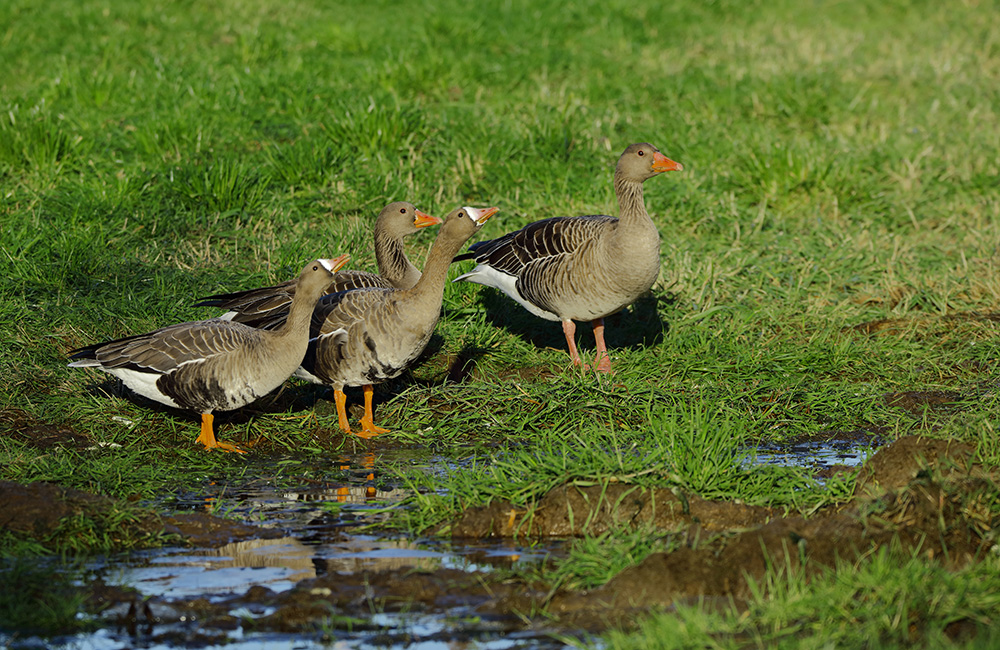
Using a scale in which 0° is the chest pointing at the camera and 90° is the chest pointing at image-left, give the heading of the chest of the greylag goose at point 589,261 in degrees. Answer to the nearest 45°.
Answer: approximately 270°

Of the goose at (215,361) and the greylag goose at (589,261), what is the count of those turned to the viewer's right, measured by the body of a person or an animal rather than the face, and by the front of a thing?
2

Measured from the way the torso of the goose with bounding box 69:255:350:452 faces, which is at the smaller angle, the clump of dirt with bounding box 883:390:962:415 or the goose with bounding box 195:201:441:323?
the clump of dirt

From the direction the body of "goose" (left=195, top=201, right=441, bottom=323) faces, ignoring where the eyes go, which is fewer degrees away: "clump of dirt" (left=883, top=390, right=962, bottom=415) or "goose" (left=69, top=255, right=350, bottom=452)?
the clump of dirt

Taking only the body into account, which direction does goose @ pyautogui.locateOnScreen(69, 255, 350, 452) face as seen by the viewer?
to the viewer's right

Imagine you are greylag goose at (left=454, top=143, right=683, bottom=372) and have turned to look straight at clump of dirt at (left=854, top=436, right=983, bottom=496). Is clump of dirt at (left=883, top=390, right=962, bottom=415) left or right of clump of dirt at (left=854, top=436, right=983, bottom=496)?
left

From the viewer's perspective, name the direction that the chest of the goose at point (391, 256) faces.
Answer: to the viewer's right
